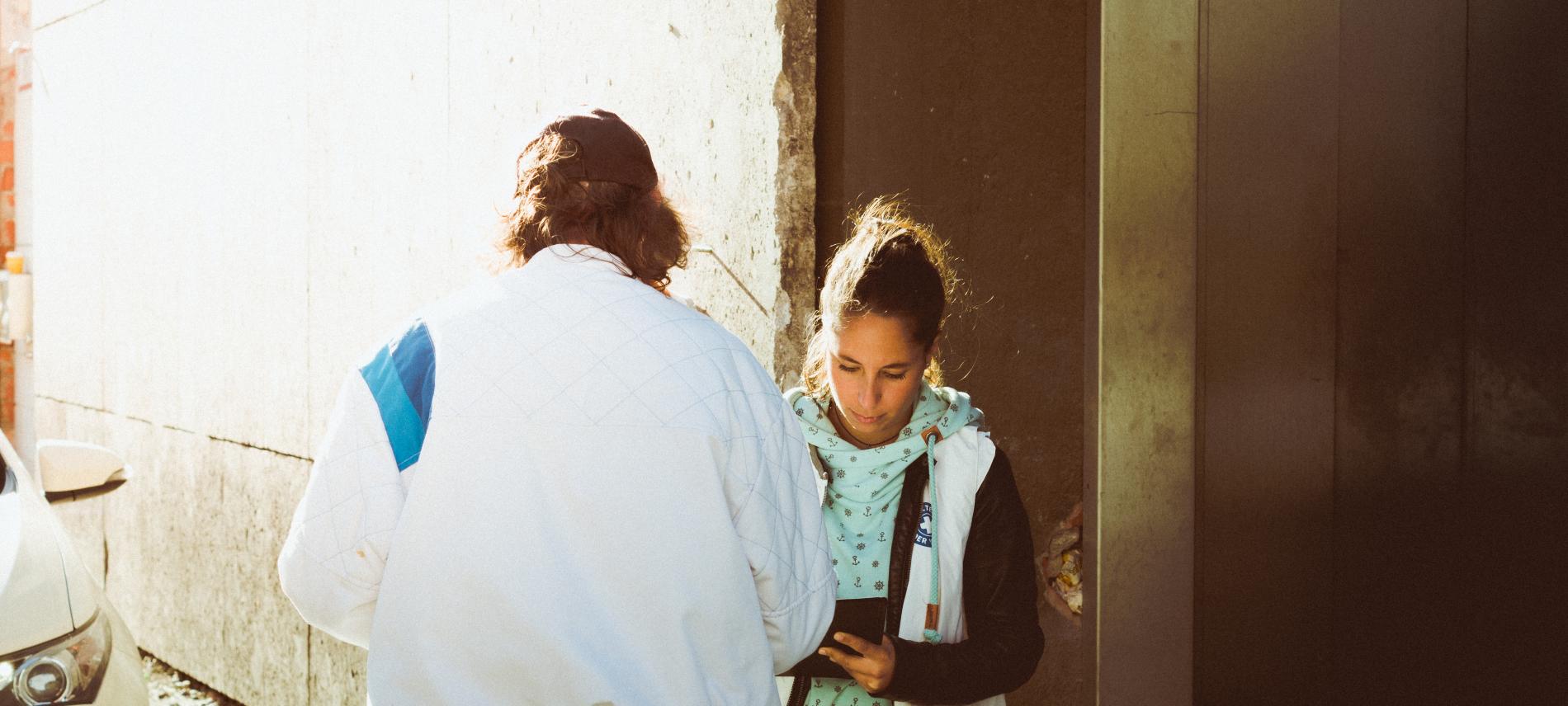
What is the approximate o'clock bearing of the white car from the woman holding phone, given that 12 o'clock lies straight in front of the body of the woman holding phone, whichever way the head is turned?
The white car is roughly at 2 o'clock from the woman holding phone.

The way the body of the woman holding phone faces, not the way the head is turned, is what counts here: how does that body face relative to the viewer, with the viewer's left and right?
facing the viewer and to the left of the viewer

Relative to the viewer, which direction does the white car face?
toward the camera

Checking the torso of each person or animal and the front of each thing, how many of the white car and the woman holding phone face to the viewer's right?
0
